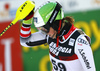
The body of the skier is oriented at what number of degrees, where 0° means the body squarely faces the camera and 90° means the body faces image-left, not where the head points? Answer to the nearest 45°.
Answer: approximately 45°

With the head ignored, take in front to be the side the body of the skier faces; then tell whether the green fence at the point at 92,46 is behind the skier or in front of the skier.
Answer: behind
